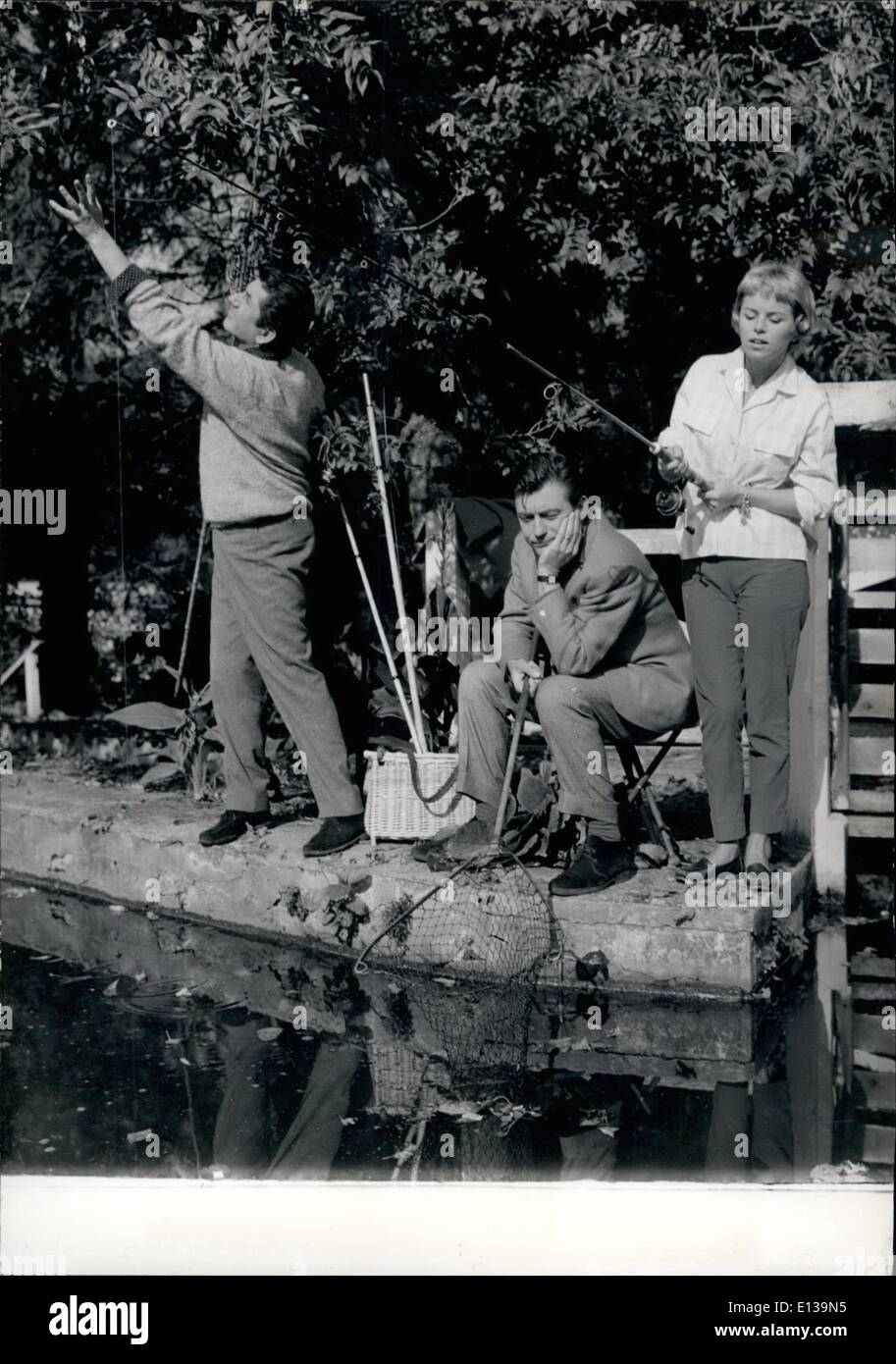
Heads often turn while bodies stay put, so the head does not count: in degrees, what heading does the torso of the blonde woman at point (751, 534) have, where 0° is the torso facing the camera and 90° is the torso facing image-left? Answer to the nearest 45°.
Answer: approximately 0°

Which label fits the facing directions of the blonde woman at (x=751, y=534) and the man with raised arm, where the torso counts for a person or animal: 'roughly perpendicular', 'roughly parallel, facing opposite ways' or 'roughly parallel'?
roughly perpendicular

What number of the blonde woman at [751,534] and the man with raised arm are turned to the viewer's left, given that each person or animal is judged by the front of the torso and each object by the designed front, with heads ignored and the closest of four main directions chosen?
1

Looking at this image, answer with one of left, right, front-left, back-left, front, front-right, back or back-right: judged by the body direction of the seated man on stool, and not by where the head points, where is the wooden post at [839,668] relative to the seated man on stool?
back

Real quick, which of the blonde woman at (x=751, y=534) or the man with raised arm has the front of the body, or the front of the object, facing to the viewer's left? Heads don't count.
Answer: the man with raised arm

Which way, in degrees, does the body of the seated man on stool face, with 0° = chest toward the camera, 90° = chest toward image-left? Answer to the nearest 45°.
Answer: approximately 45°

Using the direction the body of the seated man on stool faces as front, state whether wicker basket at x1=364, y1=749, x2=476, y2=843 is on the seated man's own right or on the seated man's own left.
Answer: on the seated man's own right

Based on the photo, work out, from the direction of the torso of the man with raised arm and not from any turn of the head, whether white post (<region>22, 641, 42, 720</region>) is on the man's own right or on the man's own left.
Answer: on the man's own right

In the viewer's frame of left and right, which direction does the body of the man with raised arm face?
facing to the left of the viewer

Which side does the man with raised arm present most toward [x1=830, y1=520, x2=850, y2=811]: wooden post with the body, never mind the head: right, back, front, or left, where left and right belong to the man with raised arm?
back
